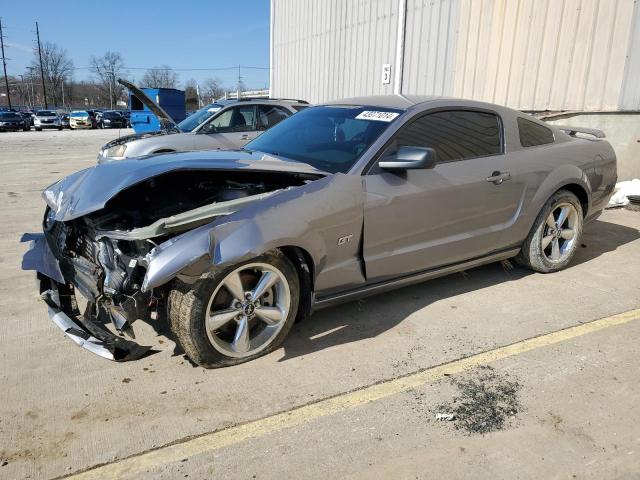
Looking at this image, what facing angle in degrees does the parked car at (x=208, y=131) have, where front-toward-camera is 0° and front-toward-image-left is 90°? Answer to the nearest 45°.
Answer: approximately 45°

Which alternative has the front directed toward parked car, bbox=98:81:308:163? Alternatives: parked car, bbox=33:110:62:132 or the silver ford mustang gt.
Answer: parked car, bbox=33:110:62:132

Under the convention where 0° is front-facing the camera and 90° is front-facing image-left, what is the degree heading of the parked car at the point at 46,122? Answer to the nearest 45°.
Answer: approximately 0°

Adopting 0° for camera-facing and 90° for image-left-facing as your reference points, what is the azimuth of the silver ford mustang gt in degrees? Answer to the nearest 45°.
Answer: approximately 45°

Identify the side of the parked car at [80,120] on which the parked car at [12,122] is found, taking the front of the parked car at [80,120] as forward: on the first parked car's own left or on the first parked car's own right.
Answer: on the first parked car's own right

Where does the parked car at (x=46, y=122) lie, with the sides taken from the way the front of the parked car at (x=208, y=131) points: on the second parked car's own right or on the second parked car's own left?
on the second parked car's own right

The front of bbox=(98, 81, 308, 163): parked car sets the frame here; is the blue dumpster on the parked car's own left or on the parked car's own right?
on the parked car's own right

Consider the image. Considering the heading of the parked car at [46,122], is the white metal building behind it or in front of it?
in front

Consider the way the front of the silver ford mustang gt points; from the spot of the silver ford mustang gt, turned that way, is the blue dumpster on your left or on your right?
on your right

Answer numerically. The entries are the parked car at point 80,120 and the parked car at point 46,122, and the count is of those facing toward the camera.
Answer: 2

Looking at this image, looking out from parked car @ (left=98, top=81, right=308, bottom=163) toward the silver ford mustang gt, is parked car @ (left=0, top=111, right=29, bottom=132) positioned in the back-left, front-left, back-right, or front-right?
back-right
